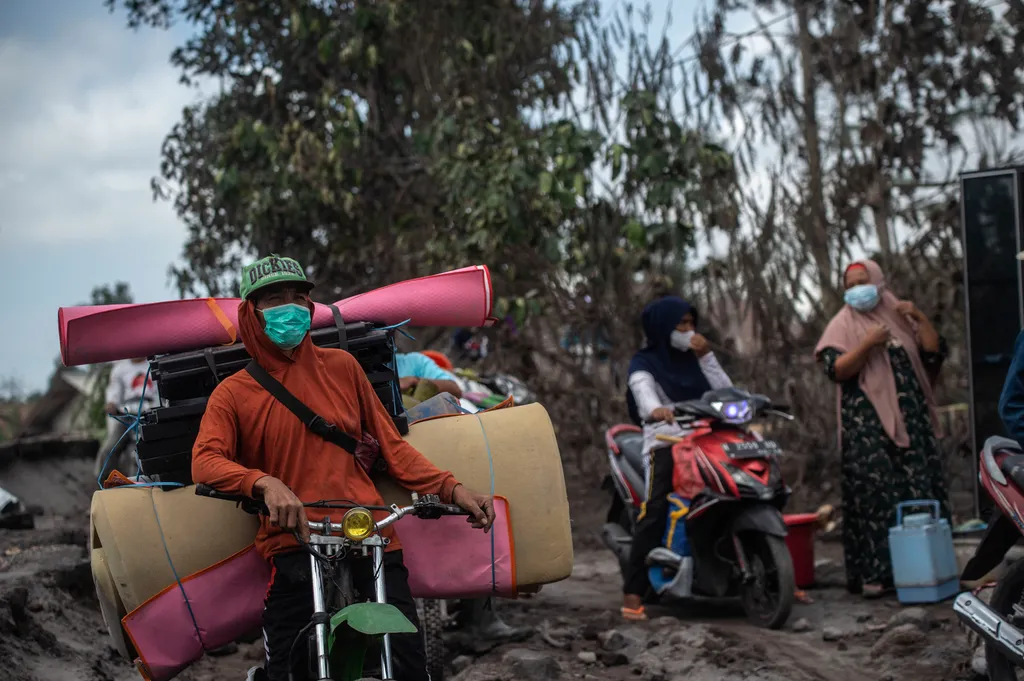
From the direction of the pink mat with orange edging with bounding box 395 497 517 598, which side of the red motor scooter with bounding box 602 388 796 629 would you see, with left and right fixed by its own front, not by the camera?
right

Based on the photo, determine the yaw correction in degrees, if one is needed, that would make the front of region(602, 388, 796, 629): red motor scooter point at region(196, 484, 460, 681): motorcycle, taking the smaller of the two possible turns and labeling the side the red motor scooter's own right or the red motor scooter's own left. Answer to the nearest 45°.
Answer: approximately 45° to the red motor scooter's own right

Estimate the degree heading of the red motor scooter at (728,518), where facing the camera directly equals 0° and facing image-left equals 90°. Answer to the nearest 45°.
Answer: approximately 315°

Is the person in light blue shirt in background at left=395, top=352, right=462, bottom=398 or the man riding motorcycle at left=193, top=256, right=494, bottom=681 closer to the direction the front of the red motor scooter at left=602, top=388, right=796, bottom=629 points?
the man riding motorcycle

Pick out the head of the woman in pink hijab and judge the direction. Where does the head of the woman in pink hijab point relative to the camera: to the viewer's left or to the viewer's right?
to the viewer's left

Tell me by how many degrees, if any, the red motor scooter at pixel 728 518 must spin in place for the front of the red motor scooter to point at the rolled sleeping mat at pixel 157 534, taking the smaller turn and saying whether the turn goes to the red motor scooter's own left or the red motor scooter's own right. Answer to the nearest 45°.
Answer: approximately 90° to the red motor scooter's own right

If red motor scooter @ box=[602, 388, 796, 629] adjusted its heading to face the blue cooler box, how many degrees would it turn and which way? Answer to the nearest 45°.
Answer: approximately 45° to its left

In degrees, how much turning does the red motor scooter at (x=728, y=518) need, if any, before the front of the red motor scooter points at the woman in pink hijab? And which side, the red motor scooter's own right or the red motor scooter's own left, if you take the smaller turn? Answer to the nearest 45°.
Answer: approximately 90° to the red motor scooter's own left

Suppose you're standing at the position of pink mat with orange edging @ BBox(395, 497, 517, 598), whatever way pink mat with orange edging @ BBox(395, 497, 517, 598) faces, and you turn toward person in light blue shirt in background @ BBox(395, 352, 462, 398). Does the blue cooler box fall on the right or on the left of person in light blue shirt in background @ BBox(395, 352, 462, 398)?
right

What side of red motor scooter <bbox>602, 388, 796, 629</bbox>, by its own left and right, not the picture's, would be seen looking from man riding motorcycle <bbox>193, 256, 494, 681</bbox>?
right

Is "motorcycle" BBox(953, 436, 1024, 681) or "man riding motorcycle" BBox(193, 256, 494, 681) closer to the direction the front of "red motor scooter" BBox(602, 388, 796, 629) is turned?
the motorcycle

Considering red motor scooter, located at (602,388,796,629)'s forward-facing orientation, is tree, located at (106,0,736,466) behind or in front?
behind

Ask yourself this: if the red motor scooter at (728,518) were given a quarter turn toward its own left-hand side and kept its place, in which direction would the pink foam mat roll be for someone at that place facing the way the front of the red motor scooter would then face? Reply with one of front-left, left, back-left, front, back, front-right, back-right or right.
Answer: back
